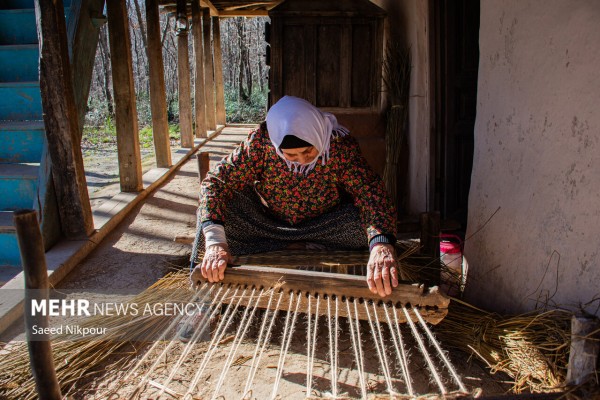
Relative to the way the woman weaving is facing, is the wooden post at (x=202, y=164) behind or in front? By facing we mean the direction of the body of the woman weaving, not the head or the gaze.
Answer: behind

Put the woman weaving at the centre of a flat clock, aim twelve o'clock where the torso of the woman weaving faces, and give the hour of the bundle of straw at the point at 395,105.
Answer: The bundle of straw is roughly at 7 o'clock from the woman weaving.

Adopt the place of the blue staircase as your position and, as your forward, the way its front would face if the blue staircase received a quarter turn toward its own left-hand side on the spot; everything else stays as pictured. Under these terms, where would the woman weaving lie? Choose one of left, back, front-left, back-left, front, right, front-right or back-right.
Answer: front-right

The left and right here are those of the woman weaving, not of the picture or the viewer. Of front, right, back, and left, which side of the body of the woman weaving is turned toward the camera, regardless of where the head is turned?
front

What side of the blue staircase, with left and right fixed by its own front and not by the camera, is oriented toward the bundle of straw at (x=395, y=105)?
left

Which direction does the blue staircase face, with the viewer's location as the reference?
facing the viewer

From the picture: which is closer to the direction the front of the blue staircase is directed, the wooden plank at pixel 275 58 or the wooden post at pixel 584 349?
the wooden post

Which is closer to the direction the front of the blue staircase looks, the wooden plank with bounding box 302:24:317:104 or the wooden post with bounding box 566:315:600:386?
the wooden post

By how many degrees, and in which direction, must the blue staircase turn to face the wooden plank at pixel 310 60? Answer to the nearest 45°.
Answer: approximately 90° to its left

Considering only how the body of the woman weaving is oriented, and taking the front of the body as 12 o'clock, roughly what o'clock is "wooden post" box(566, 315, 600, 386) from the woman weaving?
The wooden post is roughly at 11 o'clock from the woman weaving.

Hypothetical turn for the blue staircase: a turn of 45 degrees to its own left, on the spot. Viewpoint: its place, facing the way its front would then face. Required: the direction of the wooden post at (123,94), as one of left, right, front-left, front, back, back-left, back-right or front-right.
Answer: left

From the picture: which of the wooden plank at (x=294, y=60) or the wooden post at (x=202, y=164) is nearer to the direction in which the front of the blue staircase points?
the wooden post
